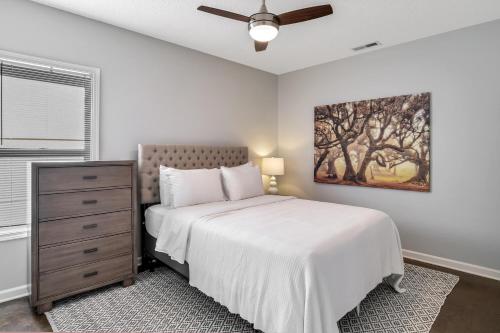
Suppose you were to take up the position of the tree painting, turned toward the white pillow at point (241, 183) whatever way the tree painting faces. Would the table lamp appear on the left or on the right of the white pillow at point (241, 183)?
right

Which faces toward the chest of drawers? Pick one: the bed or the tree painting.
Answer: the tree painting

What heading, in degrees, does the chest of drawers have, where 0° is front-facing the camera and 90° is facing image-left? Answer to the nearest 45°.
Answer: approximately 315°

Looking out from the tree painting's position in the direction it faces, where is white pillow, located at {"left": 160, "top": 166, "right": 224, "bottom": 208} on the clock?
The white pillow is roughly at 12 o'clock from the tree painting.

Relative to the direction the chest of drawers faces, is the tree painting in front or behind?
in front

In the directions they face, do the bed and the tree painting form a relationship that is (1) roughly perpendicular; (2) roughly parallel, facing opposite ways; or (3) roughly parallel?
roughly perpendicular

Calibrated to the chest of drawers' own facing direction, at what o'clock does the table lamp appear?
The table lamp is roughly at 10 o'clock from the chest of drawers.

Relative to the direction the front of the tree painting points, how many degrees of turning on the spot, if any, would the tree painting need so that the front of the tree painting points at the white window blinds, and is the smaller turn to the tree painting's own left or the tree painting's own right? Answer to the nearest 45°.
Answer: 0° — it already faces it

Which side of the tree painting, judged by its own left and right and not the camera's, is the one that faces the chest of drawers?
front

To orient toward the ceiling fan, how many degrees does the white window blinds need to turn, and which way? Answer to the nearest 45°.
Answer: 0° — it already faces it
